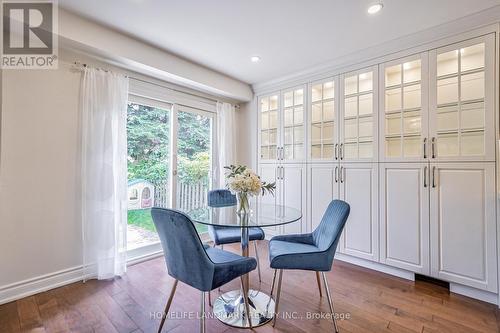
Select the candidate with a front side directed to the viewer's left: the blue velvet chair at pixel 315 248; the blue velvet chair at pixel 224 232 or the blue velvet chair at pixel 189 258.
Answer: the blue velvet chair at pixel 315 248

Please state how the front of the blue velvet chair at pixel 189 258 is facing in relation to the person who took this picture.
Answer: facing away from the viewer and to the right of the viewer

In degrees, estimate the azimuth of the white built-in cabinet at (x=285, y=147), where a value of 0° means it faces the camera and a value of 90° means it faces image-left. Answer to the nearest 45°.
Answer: approximately 45°

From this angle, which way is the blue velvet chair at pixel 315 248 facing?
to the viewer's left

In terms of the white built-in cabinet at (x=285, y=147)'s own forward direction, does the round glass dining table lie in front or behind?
in front

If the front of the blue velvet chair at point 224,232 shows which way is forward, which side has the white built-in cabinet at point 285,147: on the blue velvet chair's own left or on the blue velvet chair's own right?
on the blue velvet chair's own left

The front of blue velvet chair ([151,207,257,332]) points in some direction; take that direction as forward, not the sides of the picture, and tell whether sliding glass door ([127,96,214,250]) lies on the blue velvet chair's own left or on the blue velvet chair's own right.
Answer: on the blue velvet chair's own left

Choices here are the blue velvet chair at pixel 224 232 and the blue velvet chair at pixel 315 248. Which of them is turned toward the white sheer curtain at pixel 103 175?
the blue velvet chair at pixel 315 248

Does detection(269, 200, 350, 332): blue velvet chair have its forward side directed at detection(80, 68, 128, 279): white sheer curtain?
yes

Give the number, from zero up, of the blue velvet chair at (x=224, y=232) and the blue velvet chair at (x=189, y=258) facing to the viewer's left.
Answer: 0

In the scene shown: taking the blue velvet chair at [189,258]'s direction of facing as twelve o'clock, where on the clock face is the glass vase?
The glass vase is roughly at 12 o'clock from the blue velvet chair.

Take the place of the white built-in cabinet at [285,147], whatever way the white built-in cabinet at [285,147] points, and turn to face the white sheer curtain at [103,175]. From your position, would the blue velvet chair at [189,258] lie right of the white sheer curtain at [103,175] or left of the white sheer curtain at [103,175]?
left
